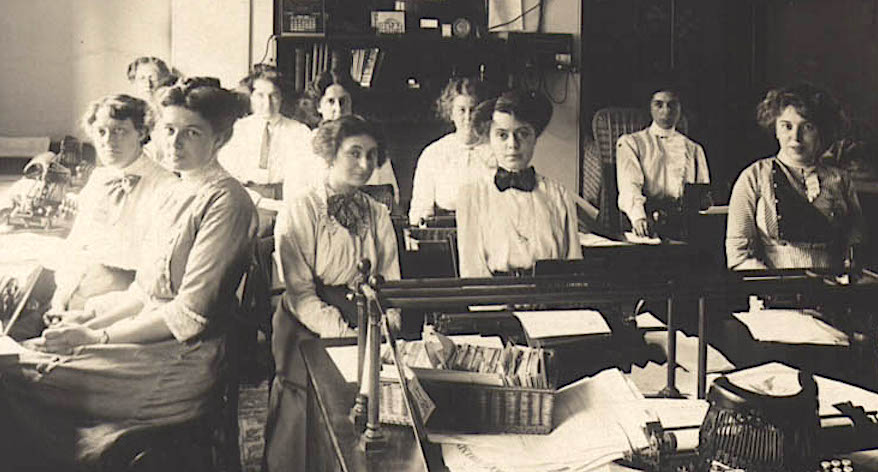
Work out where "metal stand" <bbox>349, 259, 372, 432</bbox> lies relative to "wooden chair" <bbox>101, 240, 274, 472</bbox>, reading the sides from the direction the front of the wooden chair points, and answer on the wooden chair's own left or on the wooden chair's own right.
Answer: on the wooden chair's own left

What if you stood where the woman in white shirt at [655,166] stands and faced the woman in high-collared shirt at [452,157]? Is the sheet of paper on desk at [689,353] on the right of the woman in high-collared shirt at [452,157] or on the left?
left

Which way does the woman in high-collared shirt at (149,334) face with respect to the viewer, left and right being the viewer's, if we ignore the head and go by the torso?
facing to the left of the viewer

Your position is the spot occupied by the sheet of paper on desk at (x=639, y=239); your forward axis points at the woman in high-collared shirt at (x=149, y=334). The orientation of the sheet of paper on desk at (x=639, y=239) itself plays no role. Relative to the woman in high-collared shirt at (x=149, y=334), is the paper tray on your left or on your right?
left

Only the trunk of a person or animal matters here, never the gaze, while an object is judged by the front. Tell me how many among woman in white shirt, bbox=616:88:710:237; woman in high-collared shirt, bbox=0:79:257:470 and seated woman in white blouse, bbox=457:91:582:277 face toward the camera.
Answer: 2

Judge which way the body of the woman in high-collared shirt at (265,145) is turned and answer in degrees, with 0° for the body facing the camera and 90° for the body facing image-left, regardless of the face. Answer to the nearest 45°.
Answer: approximately 0°
